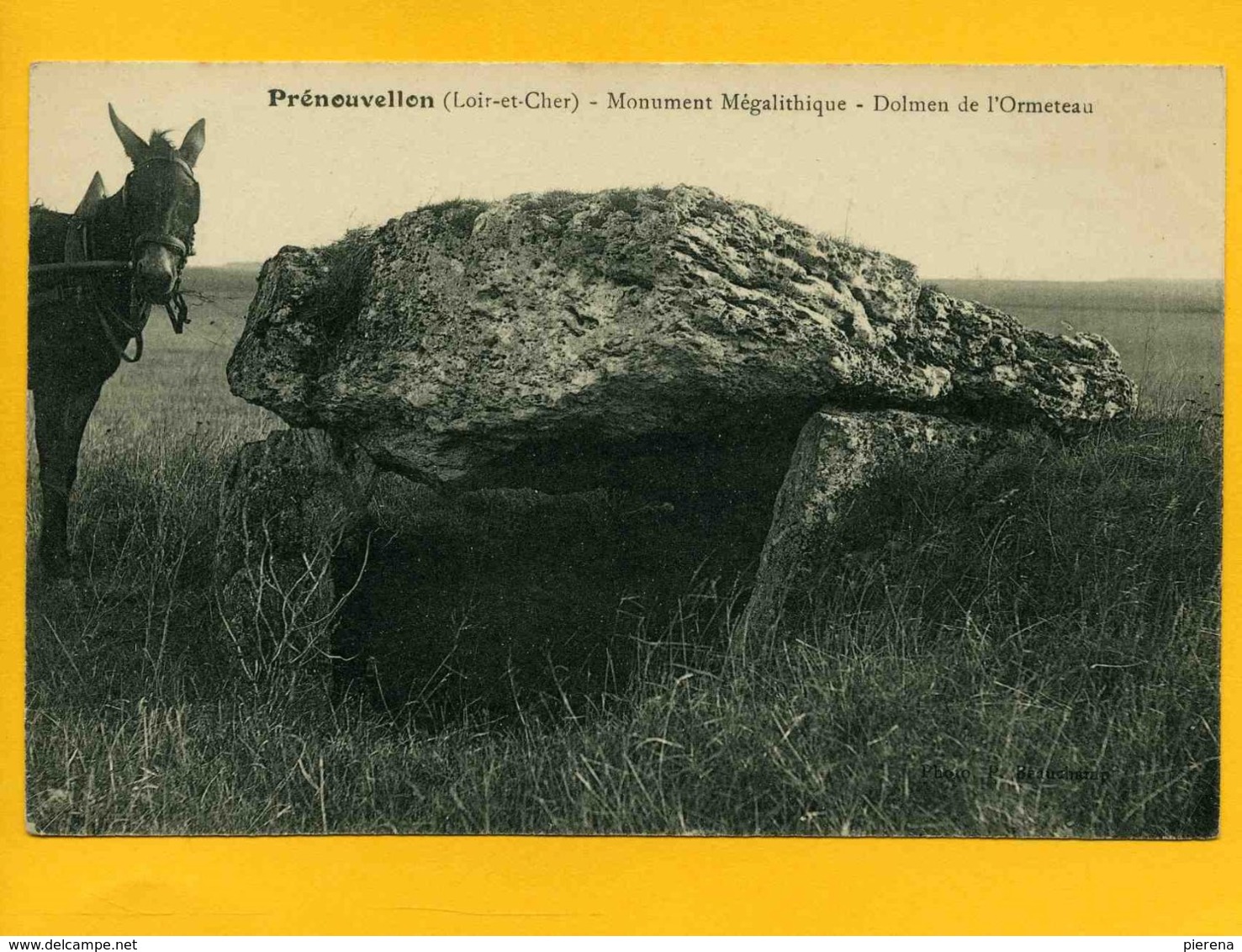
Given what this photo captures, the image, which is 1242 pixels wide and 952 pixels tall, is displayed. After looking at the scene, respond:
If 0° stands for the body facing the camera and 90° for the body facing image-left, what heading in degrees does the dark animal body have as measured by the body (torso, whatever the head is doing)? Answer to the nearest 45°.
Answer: approximately 315°
